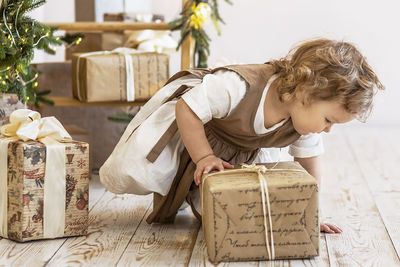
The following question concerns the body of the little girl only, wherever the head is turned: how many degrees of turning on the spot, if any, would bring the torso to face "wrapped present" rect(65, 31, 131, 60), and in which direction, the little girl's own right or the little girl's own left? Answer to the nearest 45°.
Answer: approximately 180°

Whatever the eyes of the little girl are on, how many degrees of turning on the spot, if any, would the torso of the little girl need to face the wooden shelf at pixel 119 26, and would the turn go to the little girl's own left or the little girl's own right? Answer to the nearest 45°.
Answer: approximately 180°

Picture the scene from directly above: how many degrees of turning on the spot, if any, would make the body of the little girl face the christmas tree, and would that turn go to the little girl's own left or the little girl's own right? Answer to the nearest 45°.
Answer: approximately 180°

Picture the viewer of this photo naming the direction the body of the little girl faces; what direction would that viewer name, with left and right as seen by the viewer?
facing the viewer and to the right of the viewer

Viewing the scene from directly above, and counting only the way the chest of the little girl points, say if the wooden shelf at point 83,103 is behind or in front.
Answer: behind

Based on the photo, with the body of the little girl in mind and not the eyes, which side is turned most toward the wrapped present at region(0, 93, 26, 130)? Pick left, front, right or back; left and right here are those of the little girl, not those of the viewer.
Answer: back

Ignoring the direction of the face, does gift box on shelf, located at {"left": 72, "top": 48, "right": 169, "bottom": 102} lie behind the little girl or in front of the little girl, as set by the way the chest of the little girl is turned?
behind

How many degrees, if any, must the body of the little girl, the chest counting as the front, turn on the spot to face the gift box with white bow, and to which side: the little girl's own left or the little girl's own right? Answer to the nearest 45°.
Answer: approximately 135° to the little girl's own right
